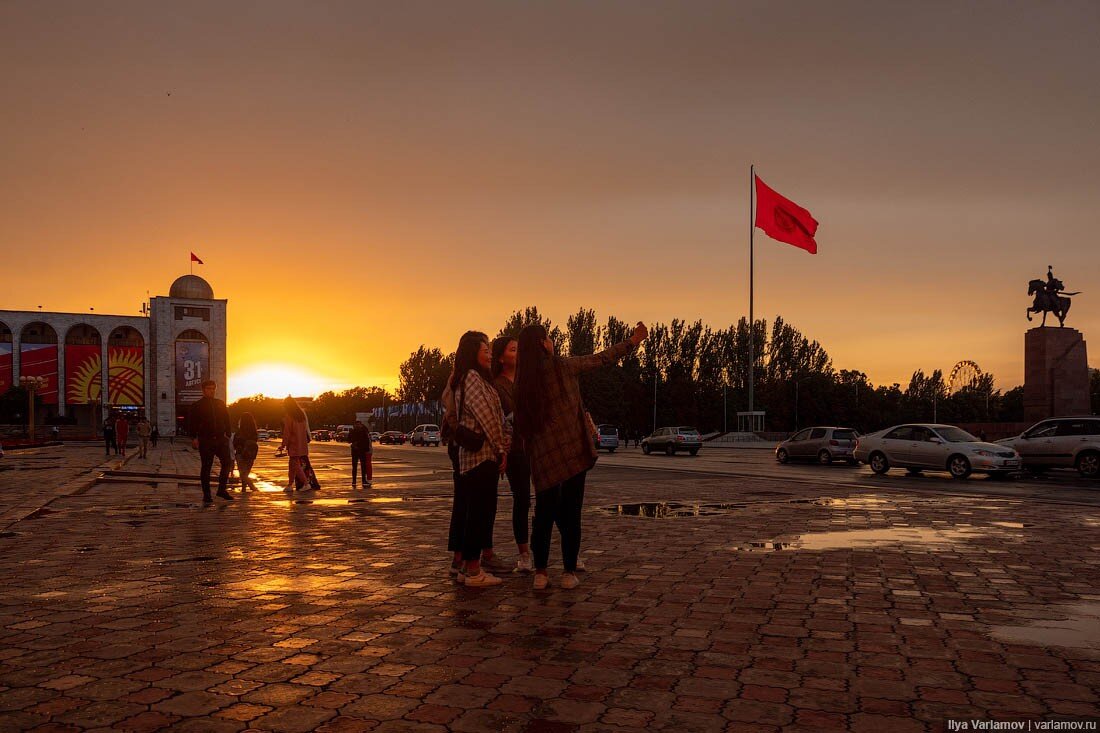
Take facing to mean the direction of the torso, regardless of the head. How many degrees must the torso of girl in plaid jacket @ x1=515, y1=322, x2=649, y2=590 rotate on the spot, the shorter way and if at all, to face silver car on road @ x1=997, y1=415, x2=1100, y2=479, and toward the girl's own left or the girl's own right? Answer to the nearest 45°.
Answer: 0° — they already face it

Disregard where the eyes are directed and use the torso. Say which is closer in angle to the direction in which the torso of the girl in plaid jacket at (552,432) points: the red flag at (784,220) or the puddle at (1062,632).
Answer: the red flag

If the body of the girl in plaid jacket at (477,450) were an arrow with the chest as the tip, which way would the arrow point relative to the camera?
to the viewer's right

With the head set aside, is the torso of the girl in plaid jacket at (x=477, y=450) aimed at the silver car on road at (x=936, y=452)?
no

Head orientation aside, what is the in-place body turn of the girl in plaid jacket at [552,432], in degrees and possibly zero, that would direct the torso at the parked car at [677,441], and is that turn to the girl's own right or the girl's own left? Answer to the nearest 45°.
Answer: approximately 45° to the girl's own left

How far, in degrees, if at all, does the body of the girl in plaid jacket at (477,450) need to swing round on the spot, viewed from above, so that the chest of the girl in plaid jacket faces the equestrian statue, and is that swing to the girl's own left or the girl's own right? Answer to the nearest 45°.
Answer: approximately 45° to the girl's own left

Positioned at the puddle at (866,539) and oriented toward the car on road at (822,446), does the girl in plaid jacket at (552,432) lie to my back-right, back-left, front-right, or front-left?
back-left
